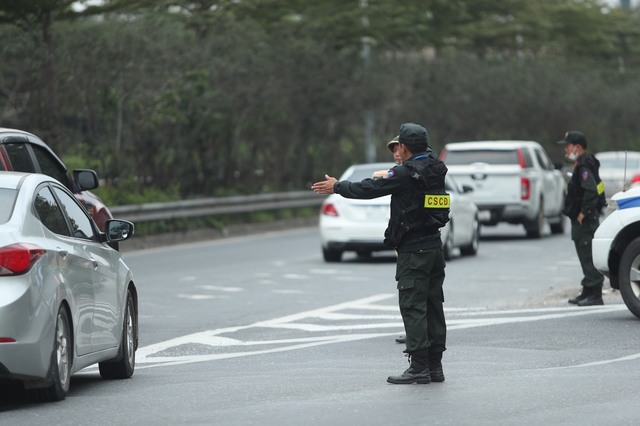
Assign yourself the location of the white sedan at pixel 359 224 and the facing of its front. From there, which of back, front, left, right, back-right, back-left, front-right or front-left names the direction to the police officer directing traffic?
back

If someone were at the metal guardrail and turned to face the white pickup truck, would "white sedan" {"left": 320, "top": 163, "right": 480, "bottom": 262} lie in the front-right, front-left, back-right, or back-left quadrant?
front-right

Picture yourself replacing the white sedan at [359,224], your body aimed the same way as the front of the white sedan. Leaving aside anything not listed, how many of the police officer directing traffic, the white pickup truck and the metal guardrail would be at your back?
1

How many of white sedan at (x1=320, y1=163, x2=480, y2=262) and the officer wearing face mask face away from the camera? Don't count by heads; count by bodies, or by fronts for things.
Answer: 1

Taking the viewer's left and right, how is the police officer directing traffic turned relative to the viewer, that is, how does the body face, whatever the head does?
facing away from the viewer and to the left of the viewer

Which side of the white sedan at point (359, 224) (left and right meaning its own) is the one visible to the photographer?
back

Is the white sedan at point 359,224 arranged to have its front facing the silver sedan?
no

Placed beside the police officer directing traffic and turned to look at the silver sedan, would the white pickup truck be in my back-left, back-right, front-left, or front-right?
back-right

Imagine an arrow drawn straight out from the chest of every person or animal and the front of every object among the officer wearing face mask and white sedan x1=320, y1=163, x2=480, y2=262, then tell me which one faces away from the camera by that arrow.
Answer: the white sedan

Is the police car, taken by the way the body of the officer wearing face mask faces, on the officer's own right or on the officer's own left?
on the officer's own left
